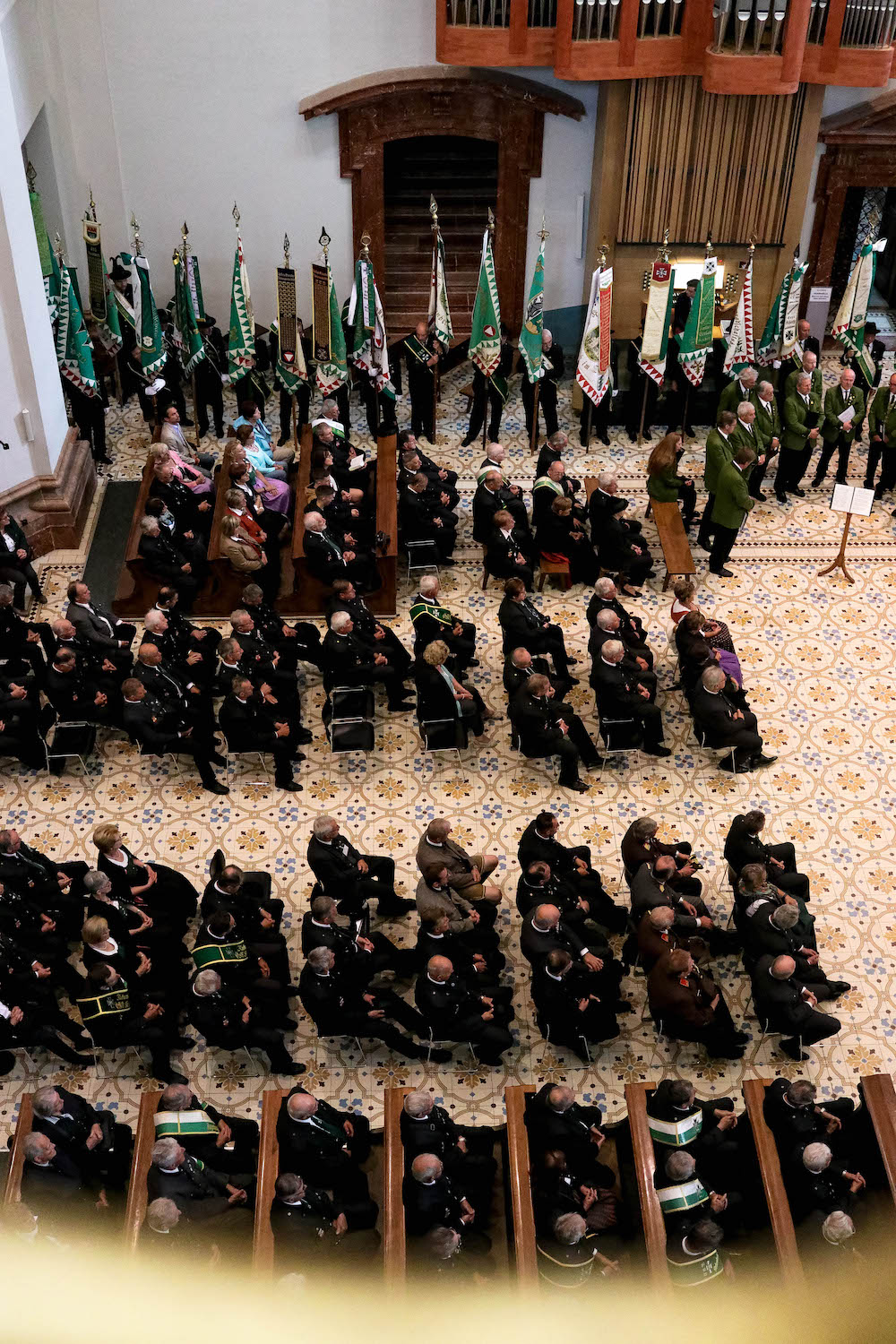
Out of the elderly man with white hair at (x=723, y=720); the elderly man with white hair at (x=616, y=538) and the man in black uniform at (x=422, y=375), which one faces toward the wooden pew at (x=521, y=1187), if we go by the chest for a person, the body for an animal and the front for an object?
the man in black uniform

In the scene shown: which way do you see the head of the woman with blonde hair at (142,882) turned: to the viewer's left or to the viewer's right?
to the viewer's right

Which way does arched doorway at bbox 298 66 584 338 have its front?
toward the camera

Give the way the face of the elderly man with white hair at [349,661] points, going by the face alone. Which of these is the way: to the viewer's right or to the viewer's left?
to the viewer's right

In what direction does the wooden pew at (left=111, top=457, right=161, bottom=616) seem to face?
to the viewer's right

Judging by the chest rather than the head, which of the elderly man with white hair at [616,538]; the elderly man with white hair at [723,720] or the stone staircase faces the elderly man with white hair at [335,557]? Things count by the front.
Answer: the stone staircase

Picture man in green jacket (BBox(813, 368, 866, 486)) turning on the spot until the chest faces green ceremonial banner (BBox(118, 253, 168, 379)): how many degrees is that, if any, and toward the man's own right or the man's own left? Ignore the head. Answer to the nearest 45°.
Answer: approximately 90° to the man's own right

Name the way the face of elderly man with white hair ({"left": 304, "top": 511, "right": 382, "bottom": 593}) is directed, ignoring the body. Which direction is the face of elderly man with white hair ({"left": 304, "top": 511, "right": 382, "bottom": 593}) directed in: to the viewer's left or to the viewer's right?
to the viewer's right

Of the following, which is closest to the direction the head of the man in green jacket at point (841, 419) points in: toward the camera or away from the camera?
toward the camera

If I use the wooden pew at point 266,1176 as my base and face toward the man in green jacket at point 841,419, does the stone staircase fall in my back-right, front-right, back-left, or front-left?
front-left

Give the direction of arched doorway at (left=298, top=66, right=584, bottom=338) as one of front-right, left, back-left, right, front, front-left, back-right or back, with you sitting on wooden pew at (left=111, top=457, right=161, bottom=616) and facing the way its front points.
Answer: front-left
